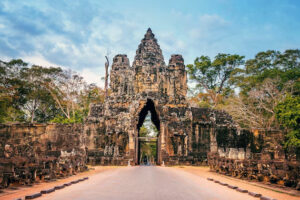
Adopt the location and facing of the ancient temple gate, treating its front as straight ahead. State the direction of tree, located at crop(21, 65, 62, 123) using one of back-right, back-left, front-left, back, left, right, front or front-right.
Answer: back-right

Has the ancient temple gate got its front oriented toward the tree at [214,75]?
no

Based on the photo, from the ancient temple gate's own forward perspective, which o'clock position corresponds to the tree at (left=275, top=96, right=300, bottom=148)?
The tree is roughly at 10 o'clock from the ancient temple gate.

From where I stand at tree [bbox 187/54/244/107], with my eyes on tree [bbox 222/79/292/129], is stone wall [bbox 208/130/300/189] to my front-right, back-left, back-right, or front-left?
front-right

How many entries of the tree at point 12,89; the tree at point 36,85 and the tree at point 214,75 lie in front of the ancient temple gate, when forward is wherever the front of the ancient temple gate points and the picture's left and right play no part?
0

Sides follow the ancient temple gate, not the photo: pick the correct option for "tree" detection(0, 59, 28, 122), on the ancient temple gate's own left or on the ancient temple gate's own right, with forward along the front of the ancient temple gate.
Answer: on the ancient temple gate's own right

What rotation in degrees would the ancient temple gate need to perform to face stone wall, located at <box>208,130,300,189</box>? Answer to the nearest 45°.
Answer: approximately 45° to its left

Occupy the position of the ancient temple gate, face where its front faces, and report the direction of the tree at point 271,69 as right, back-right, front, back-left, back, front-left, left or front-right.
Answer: back-left

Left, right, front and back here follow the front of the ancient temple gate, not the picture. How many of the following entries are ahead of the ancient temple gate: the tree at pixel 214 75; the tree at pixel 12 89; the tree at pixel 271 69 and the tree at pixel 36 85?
0

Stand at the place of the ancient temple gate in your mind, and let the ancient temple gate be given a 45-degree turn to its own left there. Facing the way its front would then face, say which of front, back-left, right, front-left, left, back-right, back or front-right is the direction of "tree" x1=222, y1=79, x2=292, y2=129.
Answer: left

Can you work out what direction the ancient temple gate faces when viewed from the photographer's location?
facing the viewer
